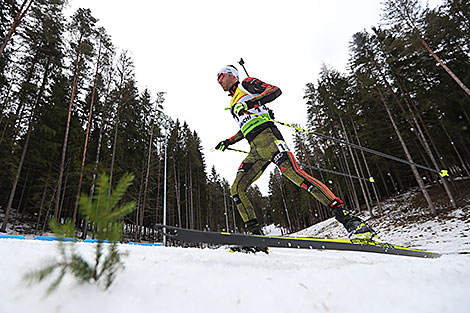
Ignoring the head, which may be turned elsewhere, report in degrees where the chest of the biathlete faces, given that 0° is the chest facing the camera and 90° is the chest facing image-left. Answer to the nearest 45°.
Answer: approximately 45°

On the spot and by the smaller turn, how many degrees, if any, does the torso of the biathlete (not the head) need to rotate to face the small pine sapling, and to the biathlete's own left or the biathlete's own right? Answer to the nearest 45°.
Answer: approximately 45° to the biathlete's own left
